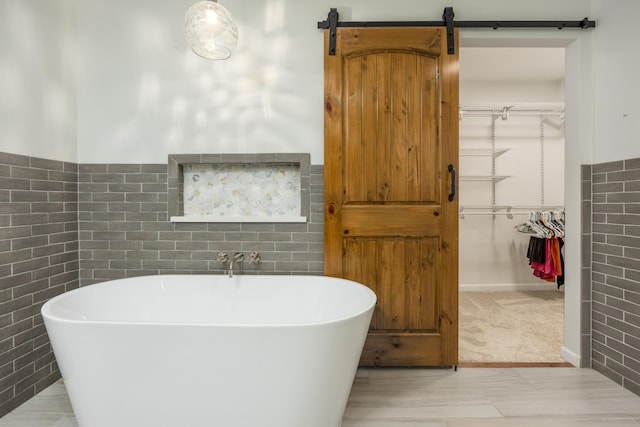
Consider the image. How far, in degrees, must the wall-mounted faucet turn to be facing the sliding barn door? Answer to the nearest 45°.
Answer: approximately 90° to its left

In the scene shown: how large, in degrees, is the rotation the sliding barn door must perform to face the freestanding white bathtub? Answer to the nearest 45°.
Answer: approximately 45° to its right

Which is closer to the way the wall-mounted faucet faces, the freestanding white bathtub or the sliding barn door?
the freestanding white bathtub

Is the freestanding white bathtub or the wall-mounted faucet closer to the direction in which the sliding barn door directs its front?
the freestanding white bathtub

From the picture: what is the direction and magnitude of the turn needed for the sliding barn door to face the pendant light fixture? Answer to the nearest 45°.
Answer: approximately 45° to its right

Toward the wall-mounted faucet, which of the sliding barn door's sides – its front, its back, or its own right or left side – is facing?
right

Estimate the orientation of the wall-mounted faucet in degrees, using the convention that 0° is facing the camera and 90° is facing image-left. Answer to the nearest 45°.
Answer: approximately 0°

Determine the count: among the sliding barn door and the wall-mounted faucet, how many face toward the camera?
2
